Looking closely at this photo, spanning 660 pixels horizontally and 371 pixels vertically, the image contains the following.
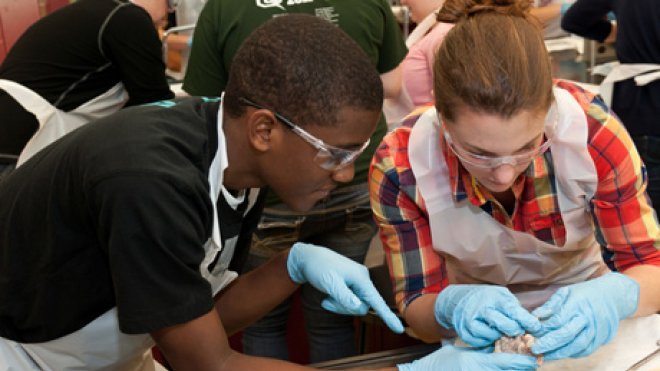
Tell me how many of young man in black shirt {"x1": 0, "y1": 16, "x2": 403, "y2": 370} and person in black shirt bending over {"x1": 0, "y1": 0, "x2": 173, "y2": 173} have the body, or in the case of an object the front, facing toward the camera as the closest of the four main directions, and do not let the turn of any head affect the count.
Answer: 0

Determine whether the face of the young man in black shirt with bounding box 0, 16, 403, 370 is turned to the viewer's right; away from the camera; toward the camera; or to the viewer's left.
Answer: to the viewer's right

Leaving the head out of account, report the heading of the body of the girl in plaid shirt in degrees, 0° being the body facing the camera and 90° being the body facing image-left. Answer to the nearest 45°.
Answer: approximately 0°

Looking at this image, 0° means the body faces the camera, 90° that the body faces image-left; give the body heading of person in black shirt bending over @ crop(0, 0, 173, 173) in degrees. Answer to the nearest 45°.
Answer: approximately 270°

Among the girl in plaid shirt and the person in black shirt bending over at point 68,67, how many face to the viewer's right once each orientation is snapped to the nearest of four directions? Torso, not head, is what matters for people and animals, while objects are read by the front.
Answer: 1

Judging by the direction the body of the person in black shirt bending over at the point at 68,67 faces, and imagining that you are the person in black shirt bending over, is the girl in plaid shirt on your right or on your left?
on your right

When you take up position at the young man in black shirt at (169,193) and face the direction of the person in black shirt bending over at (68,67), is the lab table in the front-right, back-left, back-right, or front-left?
back-right

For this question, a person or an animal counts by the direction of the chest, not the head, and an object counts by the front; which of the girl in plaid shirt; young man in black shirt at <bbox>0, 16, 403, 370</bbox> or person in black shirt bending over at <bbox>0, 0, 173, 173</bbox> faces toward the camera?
the girl in plaid shirt

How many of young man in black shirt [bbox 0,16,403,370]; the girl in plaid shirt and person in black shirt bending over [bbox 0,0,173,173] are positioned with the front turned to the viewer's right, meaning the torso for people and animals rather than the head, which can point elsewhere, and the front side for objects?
2

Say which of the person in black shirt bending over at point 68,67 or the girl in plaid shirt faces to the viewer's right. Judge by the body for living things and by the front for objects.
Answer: the person in black shirt bending over

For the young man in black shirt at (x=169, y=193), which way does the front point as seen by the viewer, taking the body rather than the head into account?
to the viewer's right
